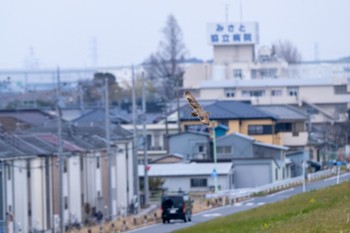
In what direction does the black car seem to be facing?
away from the camera
